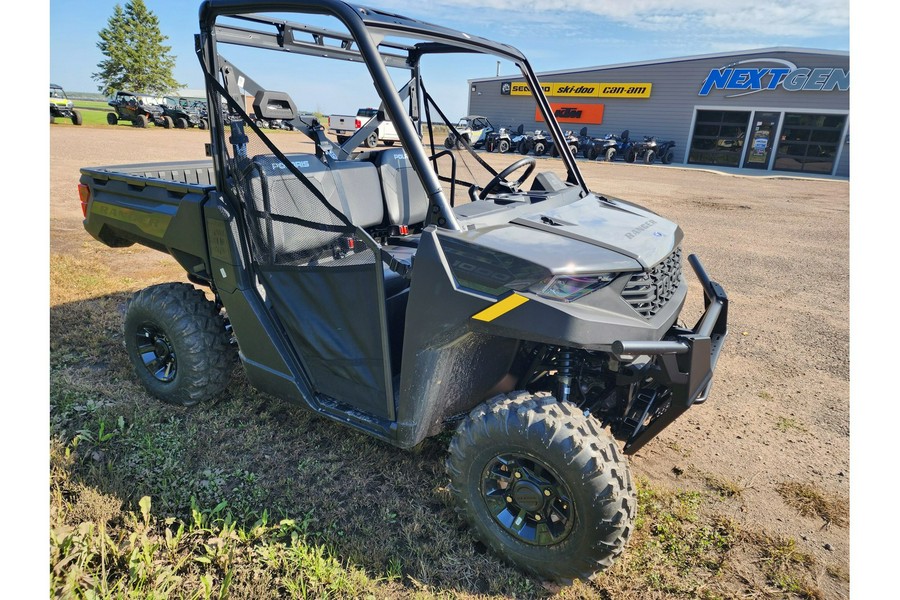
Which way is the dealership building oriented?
toward the camera

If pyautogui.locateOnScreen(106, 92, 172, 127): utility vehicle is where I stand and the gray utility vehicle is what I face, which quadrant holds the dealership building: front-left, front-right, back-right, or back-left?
front-left

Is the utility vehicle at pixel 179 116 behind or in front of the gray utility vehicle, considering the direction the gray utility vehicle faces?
behind

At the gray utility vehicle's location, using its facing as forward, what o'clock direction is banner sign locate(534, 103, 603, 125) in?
The banner sign is roughly at 8 o'clock from the gray utility vehicle.

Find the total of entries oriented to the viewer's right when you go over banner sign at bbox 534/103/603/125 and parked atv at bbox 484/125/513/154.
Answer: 0

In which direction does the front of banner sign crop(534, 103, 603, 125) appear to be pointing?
toward the camera

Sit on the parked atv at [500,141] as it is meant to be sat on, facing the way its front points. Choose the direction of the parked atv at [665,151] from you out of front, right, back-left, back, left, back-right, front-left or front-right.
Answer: back-left

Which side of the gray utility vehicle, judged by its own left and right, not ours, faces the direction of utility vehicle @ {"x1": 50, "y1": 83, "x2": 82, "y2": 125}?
back

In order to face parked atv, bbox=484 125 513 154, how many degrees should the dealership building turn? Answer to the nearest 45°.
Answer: approximately 90° to its right

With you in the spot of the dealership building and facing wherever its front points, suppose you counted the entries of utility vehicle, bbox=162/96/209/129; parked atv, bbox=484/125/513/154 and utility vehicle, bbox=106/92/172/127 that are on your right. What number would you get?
3

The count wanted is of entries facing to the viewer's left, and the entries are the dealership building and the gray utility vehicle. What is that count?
0

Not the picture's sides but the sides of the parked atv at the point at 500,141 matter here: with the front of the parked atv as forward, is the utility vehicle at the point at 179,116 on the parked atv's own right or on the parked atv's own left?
on the parked atv's own right
